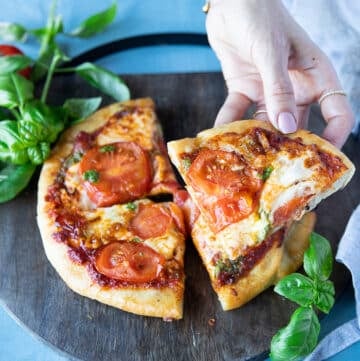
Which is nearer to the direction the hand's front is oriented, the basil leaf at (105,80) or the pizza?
the pizza

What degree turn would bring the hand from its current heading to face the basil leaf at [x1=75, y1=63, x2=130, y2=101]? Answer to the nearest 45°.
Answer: approximately 90° to its right

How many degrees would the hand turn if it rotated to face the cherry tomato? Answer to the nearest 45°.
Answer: approximately 90° to its right

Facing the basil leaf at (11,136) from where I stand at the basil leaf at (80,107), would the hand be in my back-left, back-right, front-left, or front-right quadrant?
back-left

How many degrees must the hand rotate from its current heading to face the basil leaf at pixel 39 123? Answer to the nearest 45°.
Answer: approximately 90° to its right

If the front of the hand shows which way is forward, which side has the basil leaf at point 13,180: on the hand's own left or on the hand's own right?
on the hand's own right
